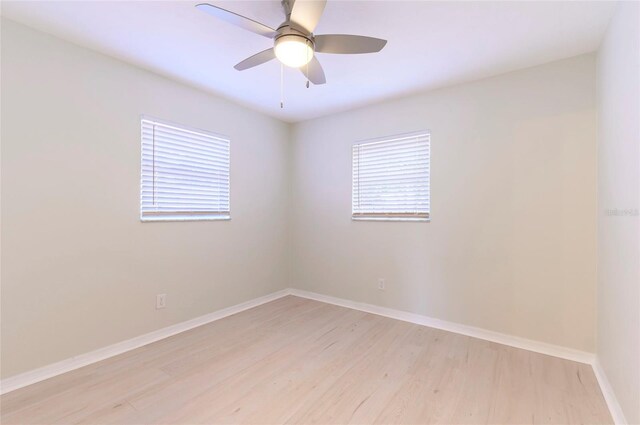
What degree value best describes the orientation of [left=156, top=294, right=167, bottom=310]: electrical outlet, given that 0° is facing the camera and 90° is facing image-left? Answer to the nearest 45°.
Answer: approximately 315°
